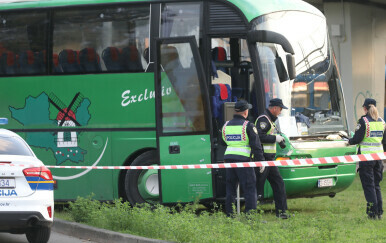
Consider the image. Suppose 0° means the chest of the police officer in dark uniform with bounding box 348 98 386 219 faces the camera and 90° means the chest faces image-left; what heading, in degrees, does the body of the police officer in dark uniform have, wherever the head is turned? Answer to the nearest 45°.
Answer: approximately 135°

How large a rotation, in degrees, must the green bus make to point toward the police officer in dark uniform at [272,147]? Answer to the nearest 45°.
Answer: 0° — it already faces them

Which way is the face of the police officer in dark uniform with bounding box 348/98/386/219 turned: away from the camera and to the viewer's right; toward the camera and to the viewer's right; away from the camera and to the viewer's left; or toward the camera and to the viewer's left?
away from the camera and to the viewer's left

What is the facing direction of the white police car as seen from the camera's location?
facing away from the viewer

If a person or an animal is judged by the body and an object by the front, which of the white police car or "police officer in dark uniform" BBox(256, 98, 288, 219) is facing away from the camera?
the white police car
